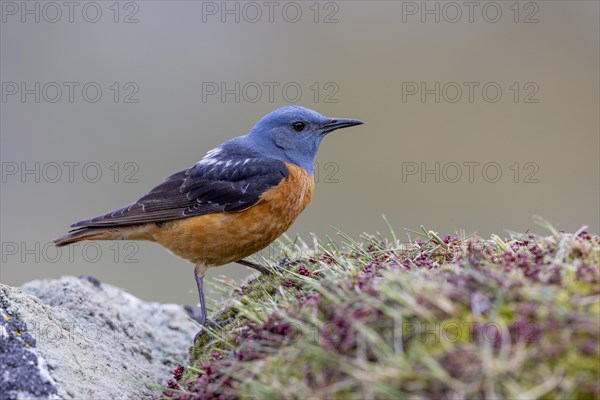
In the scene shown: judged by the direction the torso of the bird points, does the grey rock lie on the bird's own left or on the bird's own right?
on the bird's own right

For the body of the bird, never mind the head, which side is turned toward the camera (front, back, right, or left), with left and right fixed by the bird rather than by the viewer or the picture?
right
